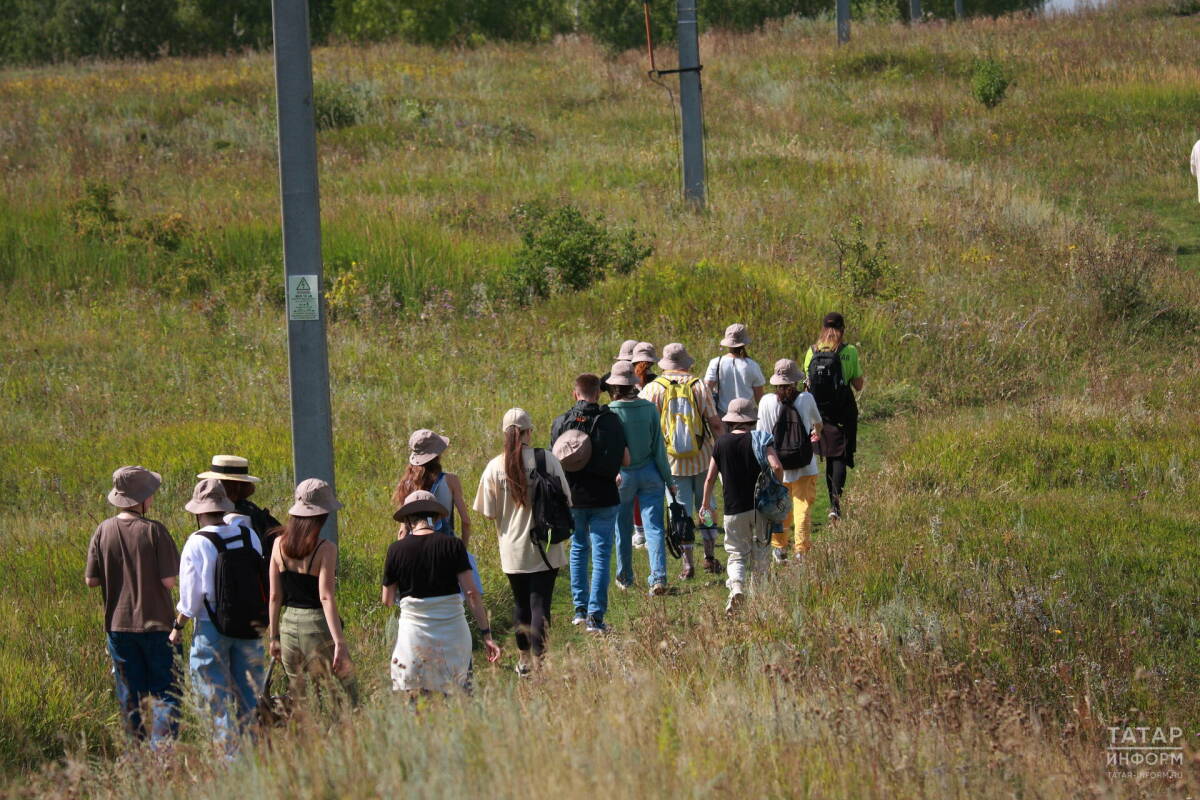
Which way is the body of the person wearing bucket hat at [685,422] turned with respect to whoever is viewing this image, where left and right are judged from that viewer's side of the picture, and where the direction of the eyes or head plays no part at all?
facing away from the viewer

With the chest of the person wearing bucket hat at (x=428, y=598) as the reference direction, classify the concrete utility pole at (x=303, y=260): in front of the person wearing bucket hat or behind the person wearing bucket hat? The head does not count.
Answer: in front

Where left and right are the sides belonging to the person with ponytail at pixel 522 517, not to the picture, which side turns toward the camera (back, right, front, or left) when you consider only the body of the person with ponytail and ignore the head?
back

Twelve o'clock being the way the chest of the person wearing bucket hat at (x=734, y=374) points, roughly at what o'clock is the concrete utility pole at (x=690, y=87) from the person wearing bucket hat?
The concrete utility pole is roughly at 12 o'clock from the person wearing bucket hat.

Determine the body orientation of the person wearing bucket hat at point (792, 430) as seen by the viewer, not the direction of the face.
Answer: away from the camera

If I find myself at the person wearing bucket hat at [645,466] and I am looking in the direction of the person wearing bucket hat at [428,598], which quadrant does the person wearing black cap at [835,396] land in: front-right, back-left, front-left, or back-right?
back-left

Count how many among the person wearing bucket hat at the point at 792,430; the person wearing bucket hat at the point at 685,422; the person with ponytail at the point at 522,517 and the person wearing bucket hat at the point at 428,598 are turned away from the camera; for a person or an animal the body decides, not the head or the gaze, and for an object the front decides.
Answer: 4

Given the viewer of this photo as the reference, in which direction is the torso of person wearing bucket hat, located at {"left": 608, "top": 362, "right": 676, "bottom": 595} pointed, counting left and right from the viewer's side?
facing away from the viewer

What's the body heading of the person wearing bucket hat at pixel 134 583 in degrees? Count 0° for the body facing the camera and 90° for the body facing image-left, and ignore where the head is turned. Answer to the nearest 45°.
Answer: approximately 180°

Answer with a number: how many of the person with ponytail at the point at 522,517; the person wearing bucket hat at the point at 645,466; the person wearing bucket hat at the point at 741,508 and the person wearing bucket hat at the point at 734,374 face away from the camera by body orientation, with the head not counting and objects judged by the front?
4

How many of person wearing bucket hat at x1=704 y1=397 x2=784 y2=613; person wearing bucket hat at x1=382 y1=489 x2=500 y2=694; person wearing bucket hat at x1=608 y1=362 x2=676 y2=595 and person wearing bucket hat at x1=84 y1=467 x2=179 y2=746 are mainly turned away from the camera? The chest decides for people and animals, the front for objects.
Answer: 4

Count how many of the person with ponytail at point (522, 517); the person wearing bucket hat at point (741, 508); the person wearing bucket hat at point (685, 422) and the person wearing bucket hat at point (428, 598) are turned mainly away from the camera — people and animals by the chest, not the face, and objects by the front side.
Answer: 4

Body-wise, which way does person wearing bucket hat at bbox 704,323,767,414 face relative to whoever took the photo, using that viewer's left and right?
facing away from the viewer

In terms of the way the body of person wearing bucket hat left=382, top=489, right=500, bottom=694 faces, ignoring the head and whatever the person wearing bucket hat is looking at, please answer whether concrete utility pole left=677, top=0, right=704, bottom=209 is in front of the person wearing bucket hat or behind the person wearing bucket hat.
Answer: in front
